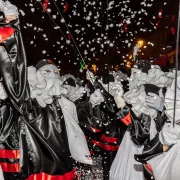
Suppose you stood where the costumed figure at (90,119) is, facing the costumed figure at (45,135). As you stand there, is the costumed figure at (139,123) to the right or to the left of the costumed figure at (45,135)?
left

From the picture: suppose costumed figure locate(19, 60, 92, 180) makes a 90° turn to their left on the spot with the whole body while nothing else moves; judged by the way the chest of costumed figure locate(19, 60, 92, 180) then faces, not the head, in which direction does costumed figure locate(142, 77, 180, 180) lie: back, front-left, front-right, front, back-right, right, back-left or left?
right

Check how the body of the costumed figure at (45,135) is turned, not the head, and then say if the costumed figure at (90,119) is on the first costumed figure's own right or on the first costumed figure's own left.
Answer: on the first costumed figure's own left

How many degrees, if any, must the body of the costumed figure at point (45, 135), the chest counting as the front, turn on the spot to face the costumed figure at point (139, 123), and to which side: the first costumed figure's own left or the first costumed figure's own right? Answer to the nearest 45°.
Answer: approximately 45° to the first costumed figure's own left

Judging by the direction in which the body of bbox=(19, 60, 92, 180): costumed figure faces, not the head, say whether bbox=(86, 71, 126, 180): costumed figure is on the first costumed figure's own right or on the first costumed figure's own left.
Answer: on the first costumed figure's own left

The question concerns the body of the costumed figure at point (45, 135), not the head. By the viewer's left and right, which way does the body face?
facing the viewer and to the right of the viewer
